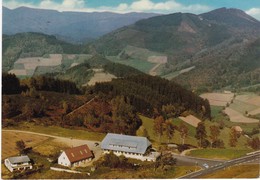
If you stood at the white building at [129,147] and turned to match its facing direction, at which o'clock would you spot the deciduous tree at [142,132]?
The deciduous tree is roughly at 7 o'clock from the white building.

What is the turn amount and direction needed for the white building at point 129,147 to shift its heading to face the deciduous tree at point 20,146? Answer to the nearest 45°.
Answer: approximately 90° to its right

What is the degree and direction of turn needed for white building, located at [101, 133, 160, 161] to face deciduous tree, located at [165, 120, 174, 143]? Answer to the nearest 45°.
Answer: approximately 135° to its left

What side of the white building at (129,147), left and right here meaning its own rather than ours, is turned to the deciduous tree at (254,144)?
left

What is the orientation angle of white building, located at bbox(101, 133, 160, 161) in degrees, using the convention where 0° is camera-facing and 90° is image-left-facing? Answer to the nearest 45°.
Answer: approximately 0°

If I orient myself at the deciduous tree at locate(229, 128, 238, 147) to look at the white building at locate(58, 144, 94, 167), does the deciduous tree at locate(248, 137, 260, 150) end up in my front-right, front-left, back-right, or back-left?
back-left

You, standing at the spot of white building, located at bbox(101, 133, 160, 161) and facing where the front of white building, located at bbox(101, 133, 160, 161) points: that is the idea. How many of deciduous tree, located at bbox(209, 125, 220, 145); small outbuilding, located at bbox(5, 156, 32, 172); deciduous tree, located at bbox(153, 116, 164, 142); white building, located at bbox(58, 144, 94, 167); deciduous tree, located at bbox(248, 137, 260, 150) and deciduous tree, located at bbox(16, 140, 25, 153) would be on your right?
3

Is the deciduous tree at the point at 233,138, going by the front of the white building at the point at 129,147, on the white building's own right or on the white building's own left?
on the white building's own left

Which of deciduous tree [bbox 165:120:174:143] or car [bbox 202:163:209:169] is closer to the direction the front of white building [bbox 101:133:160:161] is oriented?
the car

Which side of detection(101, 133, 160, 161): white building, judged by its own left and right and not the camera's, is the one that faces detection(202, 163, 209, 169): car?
left

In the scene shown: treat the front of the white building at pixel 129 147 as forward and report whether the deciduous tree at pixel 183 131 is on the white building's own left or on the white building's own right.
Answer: on the white building's own left

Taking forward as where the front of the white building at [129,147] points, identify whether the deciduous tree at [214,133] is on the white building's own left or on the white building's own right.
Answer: on the white building's own left

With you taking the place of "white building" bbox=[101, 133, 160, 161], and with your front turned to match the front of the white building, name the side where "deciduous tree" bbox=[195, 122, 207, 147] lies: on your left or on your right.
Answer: on your left

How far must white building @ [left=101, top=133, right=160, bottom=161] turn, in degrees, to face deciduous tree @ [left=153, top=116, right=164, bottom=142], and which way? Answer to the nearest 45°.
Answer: approximately 135° to its left
